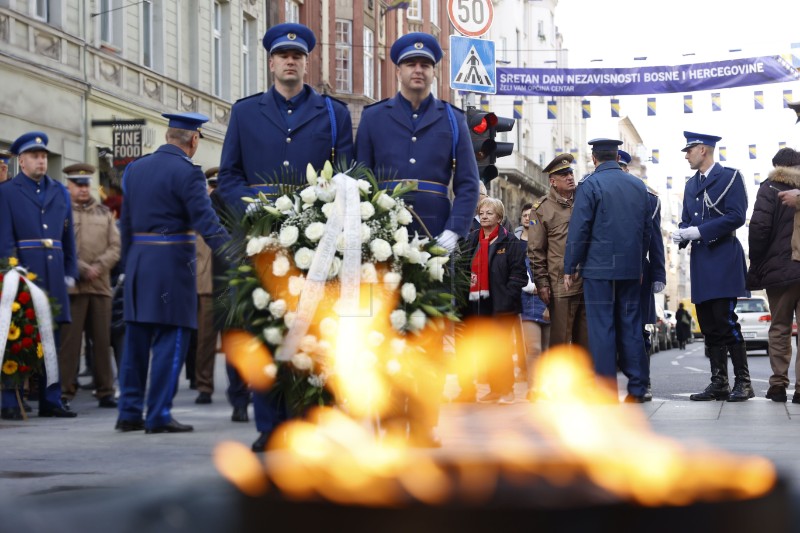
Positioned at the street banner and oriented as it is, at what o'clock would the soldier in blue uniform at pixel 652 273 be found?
The soldier in blue uniform is roughly at 12 o'clock from the street banner.

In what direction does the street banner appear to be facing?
toward the camera

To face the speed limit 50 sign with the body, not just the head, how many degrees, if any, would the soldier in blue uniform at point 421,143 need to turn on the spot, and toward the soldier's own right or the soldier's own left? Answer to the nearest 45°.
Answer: approximately 180°

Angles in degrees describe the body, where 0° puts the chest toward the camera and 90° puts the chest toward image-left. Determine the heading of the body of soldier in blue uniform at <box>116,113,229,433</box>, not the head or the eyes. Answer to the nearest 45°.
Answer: approximately 225°

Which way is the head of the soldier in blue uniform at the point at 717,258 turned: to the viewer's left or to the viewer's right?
to the viewer's left

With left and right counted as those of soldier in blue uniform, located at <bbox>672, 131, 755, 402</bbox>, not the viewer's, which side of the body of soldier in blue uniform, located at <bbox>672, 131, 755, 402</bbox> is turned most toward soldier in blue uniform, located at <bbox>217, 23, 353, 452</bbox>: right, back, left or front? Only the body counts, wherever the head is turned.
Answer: front

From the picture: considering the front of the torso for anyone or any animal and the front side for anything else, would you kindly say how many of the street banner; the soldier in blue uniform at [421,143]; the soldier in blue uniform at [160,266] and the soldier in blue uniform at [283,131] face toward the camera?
3

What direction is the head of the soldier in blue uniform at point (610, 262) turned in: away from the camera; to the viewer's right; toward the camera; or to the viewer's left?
away from the camera

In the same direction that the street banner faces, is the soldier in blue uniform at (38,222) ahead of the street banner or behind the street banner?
ahead

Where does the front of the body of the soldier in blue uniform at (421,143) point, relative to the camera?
toward the camera

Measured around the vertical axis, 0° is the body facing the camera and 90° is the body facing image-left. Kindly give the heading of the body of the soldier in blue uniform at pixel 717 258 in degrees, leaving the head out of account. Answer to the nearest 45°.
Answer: approximately 45°
